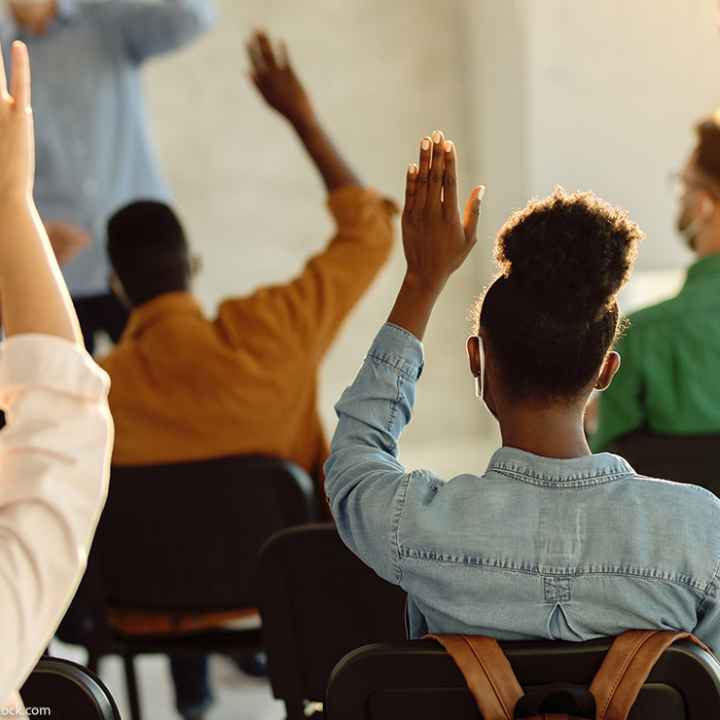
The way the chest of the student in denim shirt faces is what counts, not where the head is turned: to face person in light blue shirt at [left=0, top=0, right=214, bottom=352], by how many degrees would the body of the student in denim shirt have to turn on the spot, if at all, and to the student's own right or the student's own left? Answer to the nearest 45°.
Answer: approximately 45° to the student's own left

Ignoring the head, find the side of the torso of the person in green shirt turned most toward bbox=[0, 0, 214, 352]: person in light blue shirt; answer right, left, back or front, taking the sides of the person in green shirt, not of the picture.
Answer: front

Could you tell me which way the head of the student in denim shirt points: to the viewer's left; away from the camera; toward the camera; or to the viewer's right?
away from the camera

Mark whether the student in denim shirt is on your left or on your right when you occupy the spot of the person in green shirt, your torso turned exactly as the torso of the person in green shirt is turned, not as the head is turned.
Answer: on your left

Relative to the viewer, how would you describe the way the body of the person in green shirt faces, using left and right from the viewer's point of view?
facing away from the viewer and to the left of the viewer

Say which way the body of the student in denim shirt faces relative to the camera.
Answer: away from the camera

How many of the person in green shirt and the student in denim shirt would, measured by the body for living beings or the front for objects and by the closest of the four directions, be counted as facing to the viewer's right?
0

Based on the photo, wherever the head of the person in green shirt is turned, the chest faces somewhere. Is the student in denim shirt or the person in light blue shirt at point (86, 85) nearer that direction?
the person in light blue shirt

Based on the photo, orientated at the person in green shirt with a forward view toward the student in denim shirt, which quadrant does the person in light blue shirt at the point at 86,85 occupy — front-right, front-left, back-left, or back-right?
back-right
